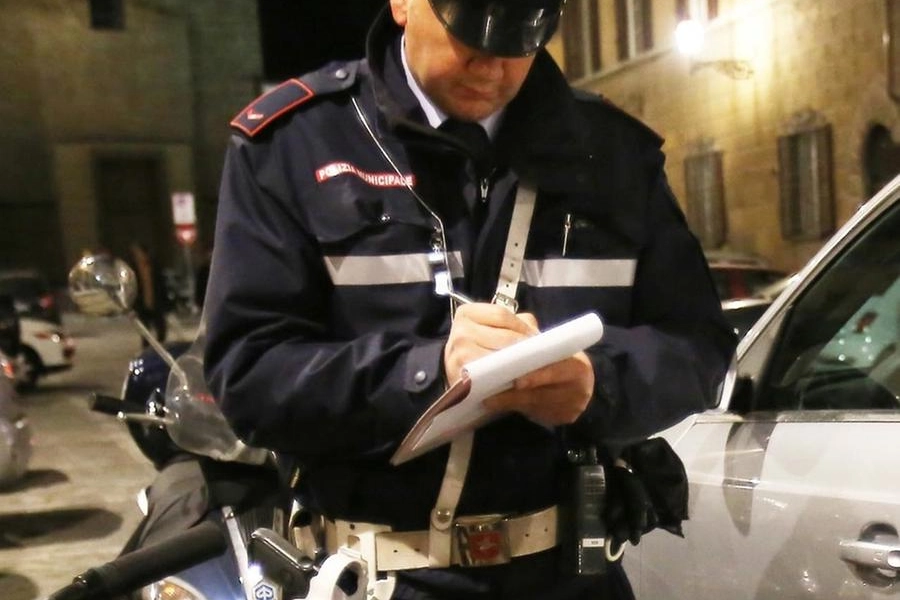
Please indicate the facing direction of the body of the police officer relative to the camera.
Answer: toward the camera

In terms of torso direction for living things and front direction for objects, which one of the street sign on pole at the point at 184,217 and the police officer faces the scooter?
the street sign on pole

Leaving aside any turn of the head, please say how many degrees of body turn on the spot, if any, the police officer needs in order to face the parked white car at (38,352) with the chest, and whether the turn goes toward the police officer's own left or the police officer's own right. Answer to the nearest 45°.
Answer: approximately 135° to the police officer's own right

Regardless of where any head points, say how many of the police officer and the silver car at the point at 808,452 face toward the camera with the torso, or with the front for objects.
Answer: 1

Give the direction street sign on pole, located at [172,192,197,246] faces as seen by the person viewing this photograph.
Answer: facing the viewer

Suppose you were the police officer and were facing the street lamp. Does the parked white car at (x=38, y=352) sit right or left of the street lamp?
left
